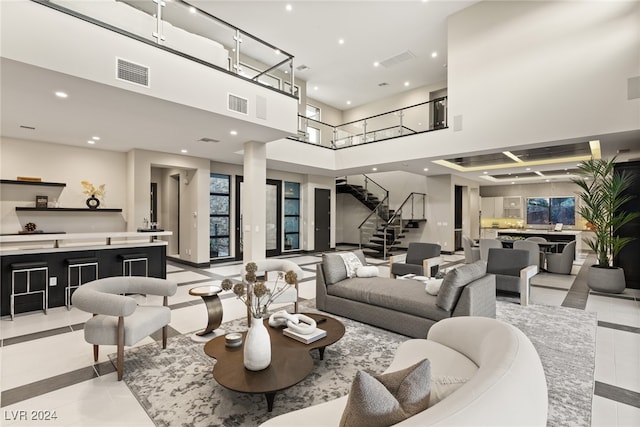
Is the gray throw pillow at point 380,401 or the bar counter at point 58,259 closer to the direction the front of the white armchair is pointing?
the gray throw pillow

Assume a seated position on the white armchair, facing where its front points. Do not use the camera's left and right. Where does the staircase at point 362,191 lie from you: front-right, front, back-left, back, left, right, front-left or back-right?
left

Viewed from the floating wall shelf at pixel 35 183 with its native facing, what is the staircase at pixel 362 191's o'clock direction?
The staircase is roughly at 9 o'clock from the floating wall shelf.

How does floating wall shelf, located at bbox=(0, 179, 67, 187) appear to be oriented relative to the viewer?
toward the camera

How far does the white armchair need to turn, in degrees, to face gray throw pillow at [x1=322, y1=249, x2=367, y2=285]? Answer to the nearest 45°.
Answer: approximately 45° to its left

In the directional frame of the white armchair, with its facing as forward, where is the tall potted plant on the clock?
The tall potted plant is roughly at 11 o'clock from the white armchair.

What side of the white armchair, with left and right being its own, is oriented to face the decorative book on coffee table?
front

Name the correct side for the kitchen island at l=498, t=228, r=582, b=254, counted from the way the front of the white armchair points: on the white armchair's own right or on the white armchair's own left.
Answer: on the white armchair's own left

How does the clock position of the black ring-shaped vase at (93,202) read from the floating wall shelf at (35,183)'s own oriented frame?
The black ring-shaped vase is roughly at 9 o'clock from the floating wall shelf.

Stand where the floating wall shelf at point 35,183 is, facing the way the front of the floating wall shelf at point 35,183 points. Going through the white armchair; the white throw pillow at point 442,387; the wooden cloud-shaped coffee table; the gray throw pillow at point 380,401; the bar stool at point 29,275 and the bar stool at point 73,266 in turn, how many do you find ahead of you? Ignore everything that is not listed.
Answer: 6

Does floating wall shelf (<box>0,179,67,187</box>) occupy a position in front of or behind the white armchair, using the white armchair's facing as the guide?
behind

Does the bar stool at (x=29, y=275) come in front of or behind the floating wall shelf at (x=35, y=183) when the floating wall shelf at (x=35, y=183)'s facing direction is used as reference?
in front

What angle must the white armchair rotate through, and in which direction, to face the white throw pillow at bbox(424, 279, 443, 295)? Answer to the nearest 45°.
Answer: approximately 45° to its left

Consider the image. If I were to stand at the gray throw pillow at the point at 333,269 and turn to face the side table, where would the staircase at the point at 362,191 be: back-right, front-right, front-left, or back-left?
back-right

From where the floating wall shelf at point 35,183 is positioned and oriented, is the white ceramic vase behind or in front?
in front

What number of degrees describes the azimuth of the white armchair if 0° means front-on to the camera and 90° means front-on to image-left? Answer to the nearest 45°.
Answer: approximately 315°

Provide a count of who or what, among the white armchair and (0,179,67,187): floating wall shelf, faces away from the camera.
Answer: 0

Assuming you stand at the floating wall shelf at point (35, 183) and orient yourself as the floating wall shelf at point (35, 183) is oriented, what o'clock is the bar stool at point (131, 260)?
The bar stool is roughly at 11 o'clock from the floating wall shelf.

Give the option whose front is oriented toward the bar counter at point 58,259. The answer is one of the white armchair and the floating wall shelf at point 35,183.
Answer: the floating wall shelf

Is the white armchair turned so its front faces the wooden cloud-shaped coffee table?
yes
